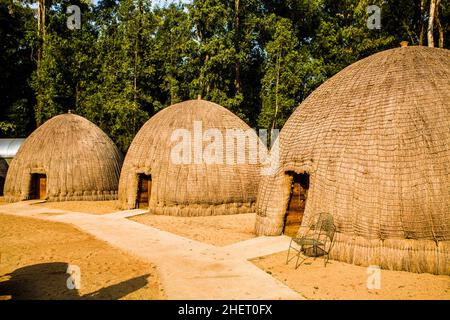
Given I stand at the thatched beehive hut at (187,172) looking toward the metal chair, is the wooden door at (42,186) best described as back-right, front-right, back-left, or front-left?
back-right

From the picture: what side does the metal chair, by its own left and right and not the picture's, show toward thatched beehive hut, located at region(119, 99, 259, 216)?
right

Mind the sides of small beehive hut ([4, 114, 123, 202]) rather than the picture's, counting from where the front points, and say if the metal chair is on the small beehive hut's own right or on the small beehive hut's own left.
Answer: on the small beehive hut's own left

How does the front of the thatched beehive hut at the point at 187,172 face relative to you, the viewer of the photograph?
facing the viewer and to the left of the viewer

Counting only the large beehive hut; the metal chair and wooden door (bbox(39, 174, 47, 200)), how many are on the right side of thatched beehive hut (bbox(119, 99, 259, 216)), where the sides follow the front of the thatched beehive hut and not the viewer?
1

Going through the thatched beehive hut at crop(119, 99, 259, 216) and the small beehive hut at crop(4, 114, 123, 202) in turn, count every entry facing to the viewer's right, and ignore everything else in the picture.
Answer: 0

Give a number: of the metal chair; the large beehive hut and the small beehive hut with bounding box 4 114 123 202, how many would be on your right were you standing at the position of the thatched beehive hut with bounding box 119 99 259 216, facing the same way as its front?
1

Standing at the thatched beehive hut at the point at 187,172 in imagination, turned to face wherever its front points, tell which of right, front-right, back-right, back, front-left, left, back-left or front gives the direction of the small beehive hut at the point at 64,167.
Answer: right

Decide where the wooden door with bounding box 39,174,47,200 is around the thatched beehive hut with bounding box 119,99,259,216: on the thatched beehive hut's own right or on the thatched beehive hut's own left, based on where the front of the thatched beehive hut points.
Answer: on the thatched beehive hut's own right

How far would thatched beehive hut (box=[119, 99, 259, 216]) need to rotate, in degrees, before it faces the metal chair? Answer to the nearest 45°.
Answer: approximately 45° to its left
